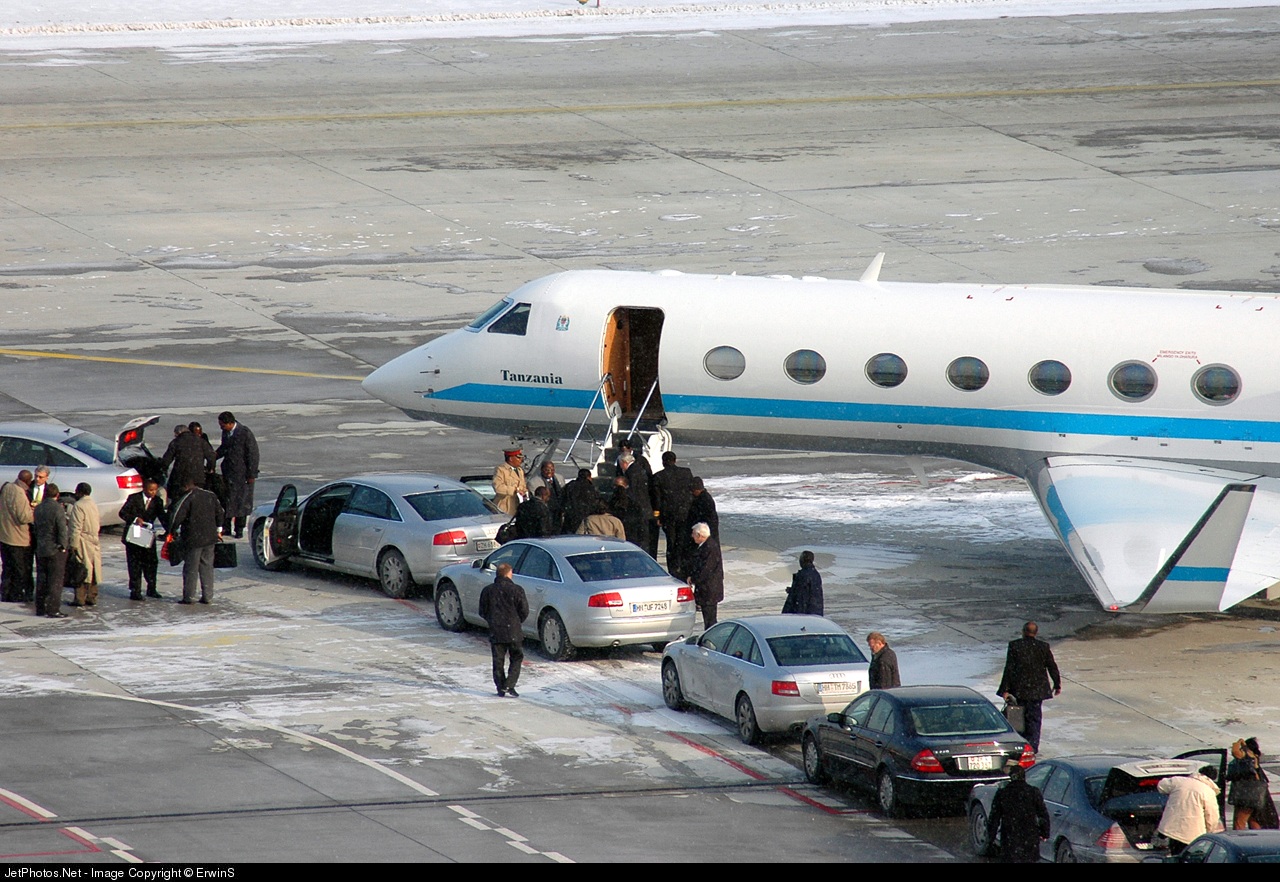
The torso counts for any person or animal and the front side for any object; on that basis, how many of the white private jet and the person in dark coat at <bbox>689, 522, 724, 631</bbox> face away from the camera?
0

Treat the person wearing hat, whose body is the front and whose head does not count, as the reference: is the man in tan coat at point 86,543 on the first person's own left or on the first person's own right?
on the first person's own right

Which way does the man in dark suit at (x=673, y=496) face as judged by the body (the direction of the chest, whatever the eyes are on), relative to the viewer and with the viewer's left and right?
facing away from the viewer

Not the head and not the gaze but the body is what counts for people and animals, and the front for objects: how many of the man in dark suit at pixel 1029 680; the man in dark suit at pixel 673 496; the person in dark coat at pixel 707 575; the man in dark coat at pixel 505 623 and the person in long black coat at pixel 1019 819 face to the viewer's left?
1

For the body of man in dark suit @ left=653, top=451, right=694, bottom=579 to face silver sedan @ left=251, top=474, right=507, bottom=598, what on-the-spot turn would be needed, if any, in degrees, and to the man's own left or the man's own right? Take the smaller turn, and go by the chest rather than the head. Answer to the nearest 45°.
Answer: approximately 90° to the man's own left

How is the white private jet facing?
to the viewer's left

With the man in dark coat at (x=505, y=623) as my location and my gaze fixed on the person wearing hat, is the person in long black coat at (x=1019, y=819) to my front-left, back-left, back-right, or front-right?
back-right

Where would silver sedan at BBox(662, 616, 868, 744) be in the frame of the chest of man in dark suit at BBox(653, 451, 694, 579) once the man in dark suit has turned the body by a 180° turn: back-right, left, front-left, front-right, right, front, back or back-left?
front

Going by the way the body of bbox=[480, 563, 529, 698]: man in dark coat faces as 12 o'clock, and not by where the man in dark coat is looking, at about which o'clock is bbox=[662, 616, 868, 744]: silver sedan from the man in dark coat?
The silver sedan is roughly at 4 o'clock from the man in dark coat.

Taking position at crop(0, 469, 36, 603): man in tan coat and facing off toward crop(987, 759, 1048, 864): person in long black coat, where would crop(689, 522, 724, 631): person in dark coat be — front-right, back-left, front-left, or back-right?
front-left

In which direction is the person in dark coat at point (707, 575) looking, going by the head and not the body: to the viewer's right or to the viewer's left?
to the viewer's left

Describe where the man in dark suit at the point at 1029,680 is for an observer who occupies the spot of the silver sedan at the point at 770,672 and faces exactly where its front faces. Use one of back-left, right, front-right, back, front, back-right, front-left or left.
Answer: back-right

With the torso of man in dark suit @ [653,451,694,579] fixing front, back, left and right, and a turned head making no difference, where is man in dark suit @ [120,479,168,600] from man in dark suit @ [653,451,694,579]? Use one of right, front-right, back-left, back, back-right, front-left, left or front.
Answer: left

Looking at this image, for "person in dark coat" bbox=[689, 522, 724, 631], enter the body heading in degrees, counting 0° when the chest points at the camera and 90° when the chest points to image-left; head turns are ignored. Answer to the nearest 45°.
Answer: approximately 90°

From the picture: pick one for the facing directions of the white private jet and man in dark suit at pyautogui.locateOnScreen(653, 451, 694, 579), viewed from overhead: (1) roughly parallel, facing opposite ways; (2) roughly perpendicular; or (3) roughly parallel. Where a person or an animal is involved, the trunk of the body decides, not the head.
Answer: roughly perpendicular

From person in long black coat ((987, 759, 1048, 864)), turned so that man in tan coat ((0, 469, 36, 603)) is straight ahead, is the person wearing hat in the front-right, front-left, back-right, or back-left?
front-right
